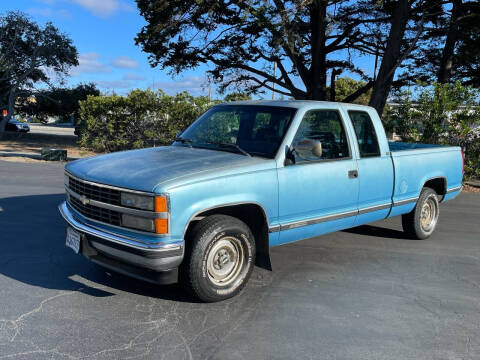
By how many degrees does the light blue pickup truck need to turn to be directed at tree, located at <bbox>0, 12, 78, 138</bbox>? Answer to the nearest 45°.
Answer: approximately 90° to its right

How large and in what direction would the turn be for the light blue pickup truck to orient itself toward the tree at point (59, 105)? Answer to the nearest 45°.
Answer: approximately 90° to its right

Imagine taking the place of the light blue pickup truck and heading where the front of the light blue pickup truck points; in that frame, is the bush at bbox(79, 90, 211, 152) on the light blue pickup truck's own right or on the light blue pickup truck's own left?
on the light blue pickup truck's own right

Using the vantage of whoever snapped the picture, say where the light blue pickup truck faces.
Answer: facing the viewer and to the left of the viewer

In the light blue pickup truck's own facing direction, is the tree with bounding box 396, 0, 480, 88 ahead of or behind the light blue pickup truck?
behind

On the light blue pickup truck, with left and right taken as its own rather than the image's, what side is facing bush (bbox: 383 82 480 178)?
back
